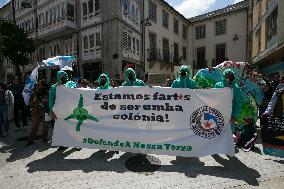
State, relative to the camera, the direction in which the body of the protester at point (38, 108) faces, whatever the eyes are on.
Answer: toward the camera

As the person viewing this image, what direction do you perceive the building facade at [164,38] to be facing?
facing the viewer and to the right of the viewer

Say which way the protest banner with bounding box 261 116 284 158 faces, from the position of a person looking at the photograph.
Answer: facing the viewer

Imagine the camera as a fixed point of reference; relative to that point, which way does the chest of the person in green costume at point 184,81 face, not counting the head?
toward the camera

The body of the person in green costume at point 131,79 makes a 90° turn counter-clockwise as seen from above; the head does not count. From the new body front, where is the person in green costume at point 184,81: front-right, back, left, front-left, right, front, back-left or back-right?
front

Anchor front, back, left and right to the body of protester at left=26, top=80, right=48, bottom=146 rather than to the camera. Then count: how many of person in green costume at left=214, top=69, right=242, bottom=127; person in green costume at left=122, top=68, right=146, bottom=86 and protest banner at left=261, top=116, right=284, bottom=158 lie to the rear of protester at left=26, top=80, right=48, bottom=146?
0

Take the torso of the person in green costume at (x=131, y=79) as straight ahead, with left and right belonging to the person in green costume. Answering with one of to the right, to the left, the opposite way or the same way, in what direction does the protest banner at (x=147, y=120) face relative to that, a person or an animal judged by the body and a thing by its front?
the same way

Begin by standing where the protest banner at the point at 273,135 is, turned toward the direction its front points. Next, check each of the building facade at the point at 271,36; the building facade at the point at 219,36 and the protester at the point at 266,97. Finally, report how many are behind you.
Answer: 3

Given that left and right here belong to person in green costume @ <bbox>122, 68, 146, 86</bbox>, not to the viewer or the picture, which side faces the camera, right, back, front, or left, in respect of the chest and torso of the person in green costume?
front

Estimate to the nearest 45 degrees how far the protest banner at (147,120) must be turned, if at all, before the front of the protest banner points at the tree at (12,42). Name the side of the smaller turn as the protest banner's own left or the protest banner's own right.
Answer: approximately 135° to the protest banner's own right

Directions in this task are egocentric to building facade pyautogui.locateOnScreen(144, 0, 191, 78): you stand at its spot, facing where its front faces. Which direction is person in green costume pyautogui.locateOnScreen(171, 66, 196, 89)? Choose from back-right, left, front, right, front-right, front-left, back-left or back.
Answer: front-right

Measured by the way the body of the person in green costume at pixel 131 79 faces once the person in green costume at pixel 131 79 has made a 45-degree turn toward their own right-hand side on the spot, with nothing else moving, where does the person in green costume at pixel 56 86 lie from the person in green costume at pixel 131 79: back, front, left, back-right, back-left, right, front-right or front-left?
front-right

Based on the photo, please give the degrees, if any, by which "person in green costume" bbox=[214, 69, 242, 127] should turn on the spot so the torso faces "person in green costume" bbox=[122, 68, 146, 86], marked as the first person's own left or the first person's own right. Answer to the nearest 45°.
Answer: approximately 90° to the first person's own right

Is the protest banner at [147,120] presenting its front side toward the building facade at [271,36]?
no
